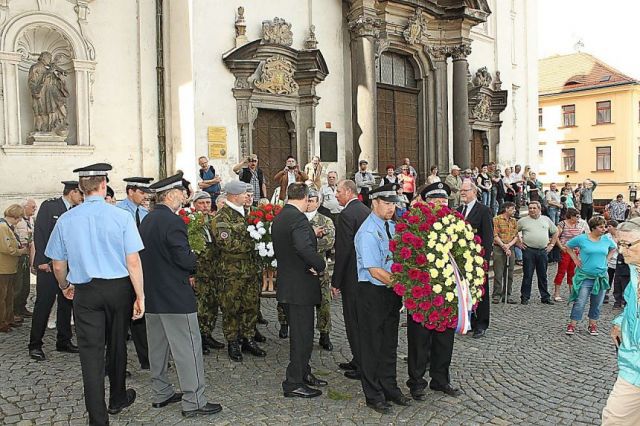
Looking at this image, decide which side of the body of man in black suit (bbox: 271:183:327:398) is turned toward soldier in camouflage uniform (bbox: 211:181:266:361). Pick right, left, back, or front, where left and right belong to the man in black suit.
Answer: left

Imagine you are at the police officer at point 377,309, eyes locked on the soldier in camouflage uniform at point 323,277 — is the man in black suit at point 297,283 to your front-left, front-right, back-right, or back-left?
front-left

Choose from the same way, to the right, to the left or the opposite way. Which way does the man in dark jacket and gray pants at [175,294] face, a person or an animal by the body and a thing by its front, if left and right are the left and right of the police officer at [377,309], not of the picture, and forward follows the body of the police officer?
to the left

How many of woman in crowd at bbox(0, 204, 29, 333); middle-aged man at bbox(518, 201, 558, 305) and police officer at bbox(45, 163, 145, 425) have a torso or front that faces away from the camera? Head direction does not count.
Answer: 1

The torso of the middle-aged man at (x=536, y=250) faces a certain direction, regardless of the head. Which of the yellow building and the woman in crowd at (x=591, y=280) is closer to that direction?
the woman in crowd

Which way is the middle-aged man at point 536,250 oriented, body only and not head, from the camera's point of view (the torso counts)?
toward the camera

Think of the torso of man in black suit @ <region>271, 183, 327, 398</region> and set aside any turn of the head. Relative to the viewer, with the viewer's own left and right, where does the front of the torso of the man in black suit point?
facing away from the viewer and to the right of the viewer

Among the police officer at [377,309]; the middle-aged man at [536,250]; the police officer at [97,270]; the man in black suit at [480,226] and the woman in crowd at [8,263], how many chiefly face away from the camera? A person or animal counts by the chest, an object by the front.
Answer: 1

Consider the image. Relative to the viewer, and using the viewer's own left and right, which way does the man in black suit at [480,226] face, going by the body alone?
facing the viewer and to the left of the viewer

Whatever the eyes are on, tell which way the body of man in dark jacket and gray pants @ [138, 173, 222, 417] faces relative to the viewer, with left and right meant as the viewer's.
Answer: facing away from the viewer and to the right of the viewer

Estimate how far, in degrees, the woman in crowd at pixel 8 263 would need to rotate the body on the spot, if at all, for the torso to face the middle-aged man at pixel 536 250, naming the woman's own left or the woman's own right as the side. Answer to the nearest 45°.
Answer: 0° — they already face them

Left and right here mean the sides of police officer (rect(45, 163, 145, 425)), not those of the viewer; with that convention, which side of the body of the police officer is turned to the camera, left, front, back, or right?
back

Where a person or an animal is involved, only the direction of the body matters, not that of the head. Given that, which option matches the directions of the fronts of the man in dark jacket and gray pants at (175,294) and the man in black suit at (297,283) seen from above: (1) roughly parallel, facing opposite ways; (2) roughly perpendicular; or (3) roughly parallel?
roughly parallel

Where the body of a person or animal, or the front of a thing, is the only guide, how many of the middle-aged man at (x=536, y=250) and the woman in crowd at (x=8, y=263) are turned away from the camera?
0

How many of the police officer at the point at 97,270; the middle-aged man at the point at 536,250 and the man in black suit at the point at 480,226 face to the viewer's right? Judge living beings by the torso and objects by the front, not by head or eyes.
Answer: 0
